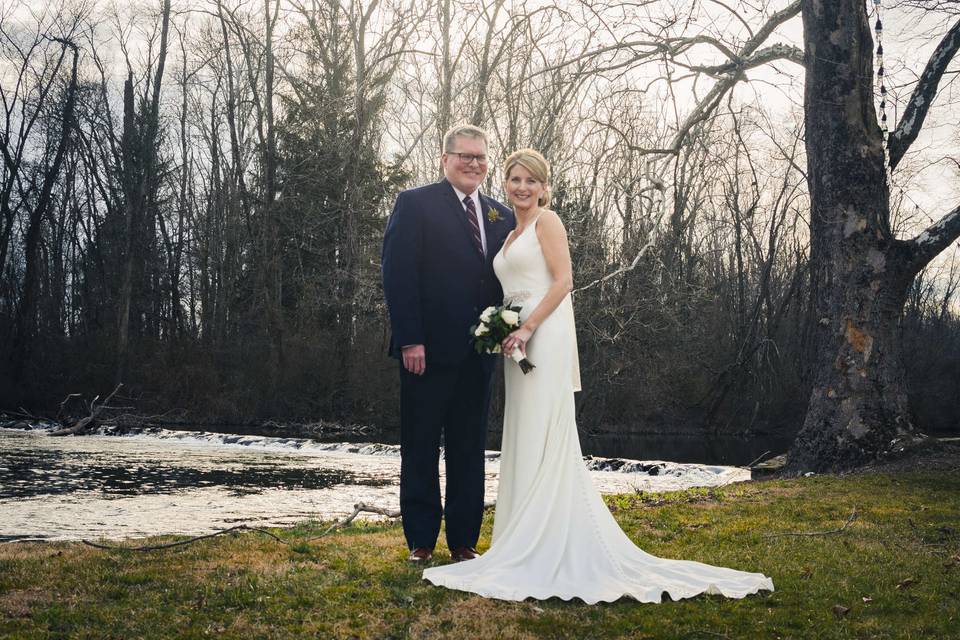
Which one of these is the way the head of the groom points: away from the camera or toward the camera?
toward the camera

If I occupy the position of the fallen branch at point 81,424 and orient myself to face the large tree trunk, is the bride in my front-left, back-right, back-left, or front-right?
front-right

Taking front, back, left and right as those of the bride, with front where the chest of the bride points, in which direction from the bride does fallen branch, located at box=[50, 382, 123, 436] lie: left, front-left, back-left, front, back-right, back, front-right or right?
right

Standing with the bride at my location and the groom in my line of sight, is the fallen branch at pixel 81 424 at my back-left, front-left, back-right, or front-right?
front-right

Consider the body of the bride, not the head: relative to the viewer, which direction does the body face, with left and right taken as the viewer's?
facing the viewer and to the left of the viewer

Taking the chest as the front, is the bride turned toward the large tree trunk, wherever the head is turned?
no

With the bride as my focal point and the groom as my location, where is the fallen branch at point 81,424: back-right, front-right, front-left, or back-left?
back-left
